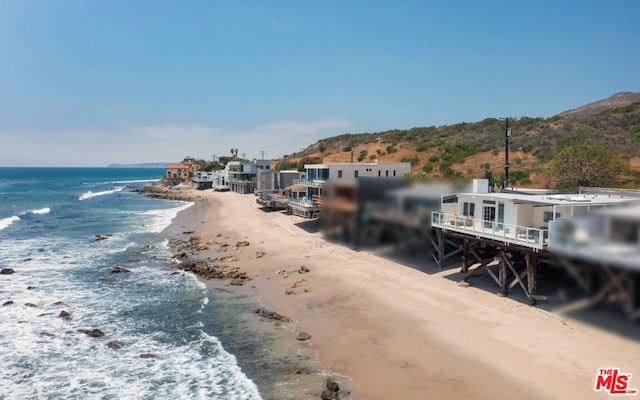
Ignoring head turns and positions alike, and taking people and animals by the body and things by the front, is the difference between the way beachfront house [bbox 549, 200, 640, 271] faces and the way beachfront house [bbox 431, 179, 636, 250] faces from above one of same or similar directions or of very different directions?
same or similar directions

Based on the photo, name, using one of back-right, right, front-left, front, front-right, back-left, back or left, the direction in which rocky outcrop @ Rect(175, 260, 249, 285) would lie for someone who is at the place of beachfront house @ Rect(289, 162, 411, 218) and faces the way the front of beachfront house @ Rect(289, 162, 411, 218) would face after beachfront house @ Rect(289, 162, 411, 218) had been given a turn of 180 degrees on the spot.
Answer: back

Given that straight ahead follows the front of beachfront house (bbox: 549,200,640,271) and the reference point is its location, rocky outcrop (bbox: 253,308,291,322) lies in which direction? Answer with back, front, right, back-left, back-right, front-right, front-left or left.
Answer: front-right

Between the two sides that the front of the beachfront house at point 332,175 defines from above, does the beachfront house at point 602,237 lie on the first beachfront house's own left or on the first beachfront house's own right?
on the first beachfront house's own left

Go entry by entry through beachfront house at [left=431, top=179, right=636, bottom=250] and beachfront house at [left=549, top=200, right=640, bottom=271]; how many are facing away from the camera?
0

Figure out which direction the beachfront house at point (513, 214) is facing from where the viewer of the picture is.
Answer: facing the viewer and to the left of the viewer

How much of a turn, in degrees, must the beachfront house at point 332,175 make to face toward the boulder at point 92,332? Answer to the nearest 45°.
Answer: approximately 90° to its left

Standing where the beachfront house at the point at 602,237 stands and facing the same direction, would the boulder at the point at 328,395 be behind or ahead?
ahead

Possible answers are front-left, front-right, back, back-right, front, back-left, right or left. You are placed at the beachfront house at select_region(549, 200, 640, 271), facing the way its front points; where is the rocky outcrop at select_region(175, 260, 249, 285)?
front-right

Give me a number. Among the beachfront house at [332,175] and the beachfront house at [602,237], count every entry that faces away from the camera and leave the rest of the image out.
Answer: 0

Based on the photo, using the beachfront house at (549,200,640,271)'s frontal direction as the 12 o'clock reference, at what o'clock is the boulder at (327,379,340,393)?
The boulder is roughly at 12 o'clock from the beachfront house.

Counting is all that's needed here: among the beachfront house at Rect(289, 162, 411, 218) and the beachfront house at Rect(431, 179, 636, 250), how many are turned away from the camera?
0

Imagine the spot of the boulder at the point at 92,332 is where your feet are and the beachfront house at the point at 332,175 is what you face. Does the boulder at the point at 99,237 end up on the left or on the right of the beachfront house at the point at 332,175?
left

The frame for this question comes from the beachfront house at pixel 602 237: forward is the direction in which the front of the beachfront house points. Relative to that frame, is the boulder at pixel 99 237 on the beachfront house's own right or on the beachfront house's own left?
on the beachfront house's own right

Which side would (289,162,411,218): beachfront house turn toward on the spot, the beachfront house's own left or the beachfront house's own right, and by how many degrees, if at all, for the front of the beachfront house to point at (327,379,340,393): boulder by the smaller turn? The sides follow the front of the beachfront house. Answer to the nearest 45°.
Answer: approximately 45° to the beachfront house's own left

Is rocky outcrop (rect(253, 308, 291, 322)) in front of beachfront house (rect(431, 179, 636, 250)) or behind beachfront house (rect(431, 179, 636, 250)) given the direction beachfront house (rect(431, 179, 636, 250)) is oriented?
in front

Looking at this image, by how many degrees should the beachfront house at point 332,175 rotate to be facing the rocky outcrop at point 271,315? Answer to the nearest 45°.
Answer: approximately 45° to its left

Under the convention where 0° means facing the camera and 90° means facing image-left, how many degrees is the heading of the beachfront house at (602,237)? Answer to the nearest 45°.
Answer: approximately 45°
